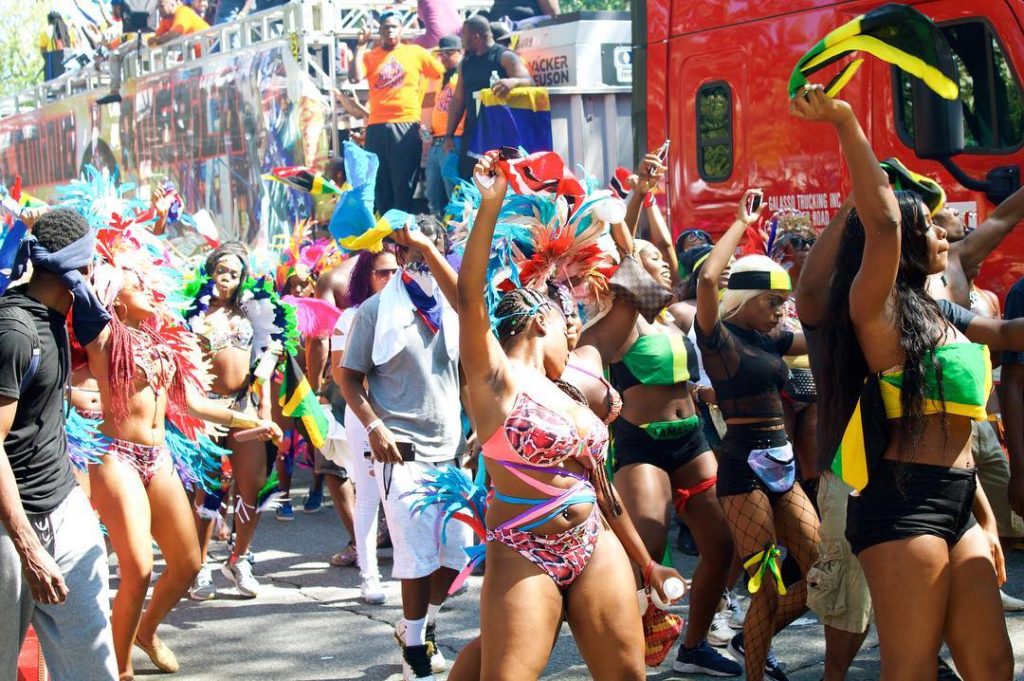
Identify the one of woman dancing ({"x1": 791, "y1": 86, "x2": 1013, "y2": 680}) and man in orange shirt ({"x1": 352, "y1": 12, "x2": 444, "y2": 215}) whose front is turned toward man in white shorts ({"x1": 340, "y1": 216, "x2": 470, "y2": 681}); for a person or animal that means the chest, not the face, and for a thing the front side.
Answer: the man in orange shirt

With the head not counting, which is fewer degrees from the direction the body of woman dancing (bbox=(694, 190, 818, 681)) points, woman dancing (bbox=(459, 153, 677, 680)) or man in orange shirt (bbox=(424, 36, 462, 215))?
the woman dancing

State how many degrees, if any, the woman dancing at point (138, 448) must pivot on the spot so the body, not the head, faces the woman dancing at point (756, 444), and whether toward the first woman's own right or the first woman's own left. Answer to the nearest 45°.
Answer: approximately 45° to the first woman's own left

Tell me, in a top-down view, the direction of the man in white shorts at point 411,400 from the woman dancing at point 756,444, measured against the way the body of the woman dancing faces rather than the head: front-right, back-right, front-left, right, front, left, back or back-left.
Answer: back-right

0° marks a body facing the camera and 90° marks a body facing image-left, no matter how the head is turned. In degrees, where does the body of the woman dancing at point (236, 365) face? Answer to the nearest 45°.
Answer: approximately 0°

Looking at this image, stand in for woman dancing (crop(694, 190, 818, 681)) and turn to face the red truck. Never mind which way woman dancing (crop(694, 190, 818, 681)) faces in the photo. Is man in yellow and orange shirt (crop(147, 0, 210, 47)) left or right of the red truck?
left

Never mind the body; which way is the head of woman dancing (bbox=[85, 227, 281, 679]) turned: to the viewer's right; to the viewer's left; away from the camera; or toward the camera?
to the viewer's right

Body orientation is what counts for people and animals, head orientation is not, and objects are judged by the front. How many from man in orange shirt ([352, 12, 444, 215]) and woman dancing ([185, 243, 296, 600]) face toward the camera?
2

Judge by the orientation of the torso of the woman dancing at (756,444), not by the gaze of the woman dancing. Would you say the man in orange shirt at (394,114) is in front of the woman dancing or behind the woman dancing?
behind
